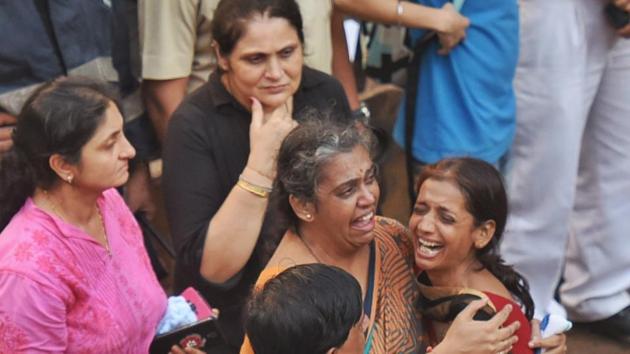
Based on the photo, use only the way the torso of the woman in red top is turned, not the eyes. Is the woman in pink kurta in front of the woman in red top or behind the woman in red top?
in front

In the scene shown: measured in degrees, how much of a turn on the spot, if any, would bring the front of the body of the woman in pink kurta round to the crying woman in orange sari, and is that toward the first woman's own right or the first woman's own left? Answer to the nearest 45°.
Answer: approximately 45° to the first woman's own left

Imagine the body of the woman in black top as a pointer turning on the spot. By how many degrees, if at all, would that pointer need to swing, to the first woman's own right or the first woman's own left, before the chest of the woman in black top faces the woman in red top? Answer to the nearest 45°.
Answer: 0° — they already face them

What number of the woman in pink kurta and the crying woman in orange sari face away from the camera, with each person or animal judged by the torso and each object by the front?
0

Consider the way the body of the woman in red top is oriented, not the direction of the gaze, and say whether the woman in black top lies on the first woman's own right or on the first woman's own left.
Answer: on the first woman's own right

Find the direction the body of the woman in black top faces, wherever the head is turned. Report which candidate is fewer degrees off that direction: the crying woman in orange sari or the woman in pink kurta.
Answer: the crying woman in orange sari

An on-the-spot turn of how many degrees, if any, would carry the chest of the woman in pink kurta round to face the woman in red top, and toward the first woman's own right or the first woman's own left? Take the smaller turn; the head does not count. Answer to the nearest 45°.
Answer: approximately 45° to the first woman's own left

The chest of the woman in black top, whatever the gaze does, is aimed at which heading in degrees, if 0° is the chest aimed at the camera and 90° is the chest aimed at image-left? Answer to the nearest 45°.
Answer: approximately 315°
